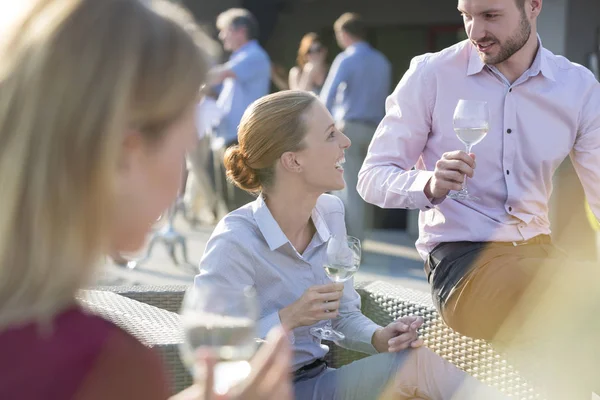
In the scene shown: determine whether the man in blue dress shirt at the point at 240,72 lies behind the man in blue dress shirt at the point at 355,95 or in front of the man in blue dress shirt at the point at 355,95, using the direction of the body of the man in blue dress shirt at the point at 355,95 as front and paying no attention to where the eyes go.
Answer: in front

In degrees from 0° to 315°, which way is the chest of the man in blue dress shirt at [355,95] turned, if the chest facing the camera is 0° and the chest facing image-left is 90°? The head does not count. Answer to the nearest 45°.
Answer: approximately 135°

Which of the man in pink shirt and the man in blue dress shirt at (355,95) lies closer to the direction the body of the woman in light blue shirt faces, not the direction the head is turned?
the man in pink shirt

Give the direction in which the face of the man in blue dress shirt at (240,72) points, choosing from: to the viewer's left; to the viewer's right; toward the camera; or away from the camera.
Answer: to the viewer's left

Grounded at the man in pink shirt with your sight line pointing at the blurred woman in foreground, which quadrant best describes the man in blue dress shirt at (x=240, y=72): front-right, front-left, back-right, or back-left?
back-right

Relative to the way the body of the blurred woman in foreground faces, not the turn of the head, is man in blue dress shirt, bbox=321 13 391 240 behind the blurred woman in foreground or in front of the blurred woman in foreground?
in front

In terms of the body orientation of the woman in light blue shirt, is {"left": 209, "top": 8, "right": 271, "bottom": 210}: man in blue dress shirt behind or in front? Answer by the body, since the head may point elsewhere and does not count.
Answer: behind

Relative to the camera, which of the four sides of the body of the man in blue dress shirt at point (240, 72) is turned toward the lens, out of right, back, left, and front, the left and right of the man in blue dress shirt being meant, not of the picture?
left

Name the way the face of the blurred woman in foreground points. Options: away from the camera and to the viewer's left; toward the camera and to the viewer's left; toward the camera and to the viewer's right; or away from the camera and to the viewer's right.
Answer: away from the camera and to the viewer's right

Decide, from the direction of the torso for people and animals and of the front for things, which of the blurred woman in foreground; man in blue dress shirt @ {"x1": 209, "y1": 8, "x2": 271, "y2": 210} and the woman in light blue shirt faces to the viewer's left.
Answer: the man in blue dress shirt

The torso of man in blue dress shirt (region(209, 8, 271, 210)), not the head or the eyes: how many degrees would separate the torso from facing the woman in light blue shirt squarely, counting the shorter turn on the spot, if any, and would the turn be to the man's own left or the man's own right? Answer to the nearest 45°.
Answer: approximately 90° to the man's own left

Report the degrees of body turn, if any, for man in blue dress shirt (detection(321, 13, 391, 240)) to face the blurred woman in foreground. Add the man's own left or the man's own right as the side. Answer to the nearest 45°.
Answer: approximately 135° to the man's own left

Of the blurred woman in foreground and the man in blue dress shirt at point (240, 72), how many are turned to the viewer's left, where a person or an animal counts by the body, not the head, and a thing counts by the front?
1

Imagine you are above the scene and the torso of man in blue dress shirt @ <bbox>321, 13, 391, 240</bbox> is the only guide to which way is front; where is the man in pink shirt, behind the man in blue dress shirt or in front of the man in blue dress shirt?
behind

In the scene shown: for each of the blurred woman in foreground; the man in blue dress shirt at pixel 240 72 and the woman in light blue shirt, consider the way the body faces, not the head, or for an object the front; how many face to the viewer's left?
1

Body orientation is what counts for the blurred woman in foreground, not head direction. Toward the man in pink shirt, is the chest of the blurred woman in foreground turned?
yes
